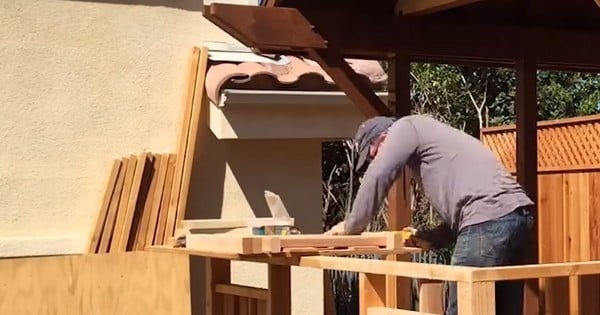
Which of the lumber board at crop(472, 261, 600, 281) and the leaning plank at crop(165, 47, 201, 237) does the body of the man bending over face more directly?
the leaning plank

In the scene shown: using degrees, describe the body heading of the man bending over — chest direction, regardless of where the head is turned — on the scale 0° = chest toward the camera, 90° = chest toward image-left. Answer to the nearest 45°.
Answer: approximately 90°

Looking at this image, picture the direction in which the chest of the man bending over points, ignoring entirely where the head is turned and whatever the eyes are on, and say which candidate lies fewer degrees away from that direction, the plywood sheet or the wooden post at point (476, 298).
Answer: the plywood sheet

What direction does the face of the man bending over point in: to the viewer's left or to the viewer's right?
to the viewer's left

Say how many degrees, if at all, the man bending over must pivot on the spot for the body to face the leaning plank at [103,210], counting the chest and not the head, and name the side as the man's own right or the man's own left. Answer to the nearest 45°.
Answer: approximately 45° to the man's own right

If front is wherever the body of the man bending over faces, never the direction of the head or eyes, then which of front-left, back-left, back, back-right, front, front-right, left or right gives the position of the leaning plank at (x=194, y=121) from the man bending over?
front-right

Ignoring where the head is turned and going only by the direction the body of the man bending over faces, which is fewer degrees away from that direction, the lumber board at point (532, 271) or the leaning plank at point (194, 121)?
the leaning plank

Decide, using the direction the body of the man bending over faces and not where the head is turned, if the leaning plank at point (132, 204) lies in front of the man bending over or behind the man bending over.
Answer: in front

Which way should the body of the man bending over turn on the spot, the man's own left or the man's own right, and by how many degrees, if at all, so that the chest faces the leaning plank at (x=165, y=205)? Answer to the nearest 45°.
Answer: approximately 45° to the man's own right

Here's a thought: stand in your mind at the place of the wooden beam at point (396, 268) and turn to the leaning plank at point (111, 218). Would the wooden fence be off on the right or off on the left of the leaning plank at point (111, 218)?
right

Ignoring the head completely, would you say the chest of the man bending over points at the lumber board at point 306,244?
yes
